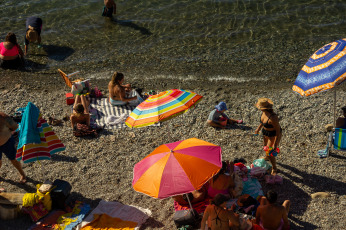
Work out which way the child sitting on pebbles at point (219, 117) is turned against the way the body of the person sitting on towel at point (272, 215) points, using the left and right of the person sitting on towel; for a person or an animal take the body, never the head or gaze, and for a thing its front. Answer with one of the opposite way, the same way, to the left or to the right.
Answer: to the right

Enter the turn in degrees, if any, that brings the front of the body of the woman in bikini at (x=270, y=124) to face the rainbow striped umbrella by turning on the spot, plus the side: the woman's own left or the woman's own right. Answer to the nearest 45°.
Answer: approximately 45° to the woman's own right

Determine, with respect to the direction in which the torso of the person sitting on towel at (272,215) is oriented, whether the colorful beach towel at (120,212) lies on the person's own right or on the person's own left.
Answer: on the person's own left

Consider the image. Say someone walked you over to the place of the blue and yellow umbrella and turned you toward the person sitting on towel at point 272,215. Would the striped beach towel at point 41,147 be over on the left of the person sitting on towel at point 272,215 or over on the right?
right

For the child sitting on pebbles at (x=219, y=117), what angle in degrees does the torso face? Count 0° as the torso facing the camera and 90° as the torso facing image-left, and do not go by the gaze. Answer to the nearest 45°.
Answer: approximately 270°

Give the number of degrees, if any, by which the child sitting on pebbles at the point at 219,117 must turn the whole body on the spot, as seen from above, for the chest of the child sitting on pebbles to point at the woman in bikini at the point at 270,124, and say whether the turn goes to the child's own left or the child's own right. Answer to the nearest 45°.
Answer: approximately 45° to the child's own right

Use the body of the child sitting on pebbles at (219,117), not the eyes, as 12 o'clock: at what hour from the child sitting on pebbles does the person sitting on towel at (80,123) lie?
The person sitting on towel is roughly at 6 o'clock from the child sitting on pebbles.

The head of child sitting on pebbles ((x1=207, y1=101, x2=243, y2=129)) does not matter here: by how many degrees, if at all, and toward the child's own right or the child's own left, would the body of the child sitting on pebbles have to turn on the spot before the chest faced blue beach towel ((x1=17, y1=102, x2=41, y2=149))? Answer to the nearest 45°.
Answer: approximately 135° to the child's own right

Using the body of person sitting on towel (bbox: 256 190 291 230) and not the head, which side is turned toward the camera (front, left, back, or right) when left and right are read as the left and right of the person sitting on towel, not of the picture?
back

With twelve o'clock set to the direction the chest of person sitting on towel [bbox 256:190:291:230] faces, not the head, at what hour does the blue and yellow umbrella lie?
The blue and yellow umbrella is roughly at 1 o'clock from the person sitting on towel.

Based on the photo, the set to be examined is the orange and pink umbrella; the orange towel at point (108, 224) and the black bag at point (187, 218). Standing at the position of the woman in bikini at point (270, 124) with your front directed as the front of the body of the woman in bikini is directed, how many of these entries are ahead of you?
3

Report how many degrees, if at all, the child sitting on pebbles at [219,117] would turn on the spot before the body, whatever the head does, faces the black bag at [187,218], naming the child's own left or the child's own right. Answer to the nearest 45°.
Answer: approximately 90° to the child's own right

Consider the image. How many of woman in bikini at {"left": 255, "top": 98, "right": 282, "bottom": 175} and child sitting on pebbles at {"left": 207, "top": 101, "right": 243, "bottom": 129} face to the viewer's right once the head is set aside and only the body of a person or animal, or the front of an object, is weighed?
1

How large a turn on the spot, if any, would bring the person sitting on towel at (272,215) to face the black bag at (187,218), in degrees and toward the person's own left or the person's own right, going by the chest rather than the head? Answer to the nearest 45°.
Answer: approximately 90° to the person's own left
